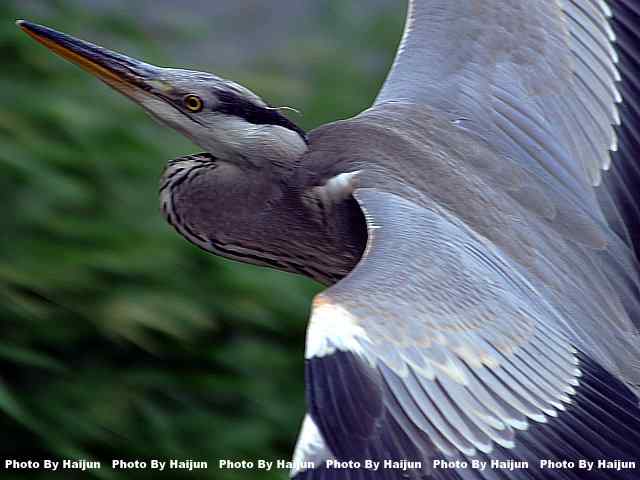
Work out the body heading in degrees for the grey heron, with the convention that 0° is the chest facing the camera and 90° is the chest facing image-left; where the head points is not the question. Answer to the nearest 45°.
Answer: approximately 90°
